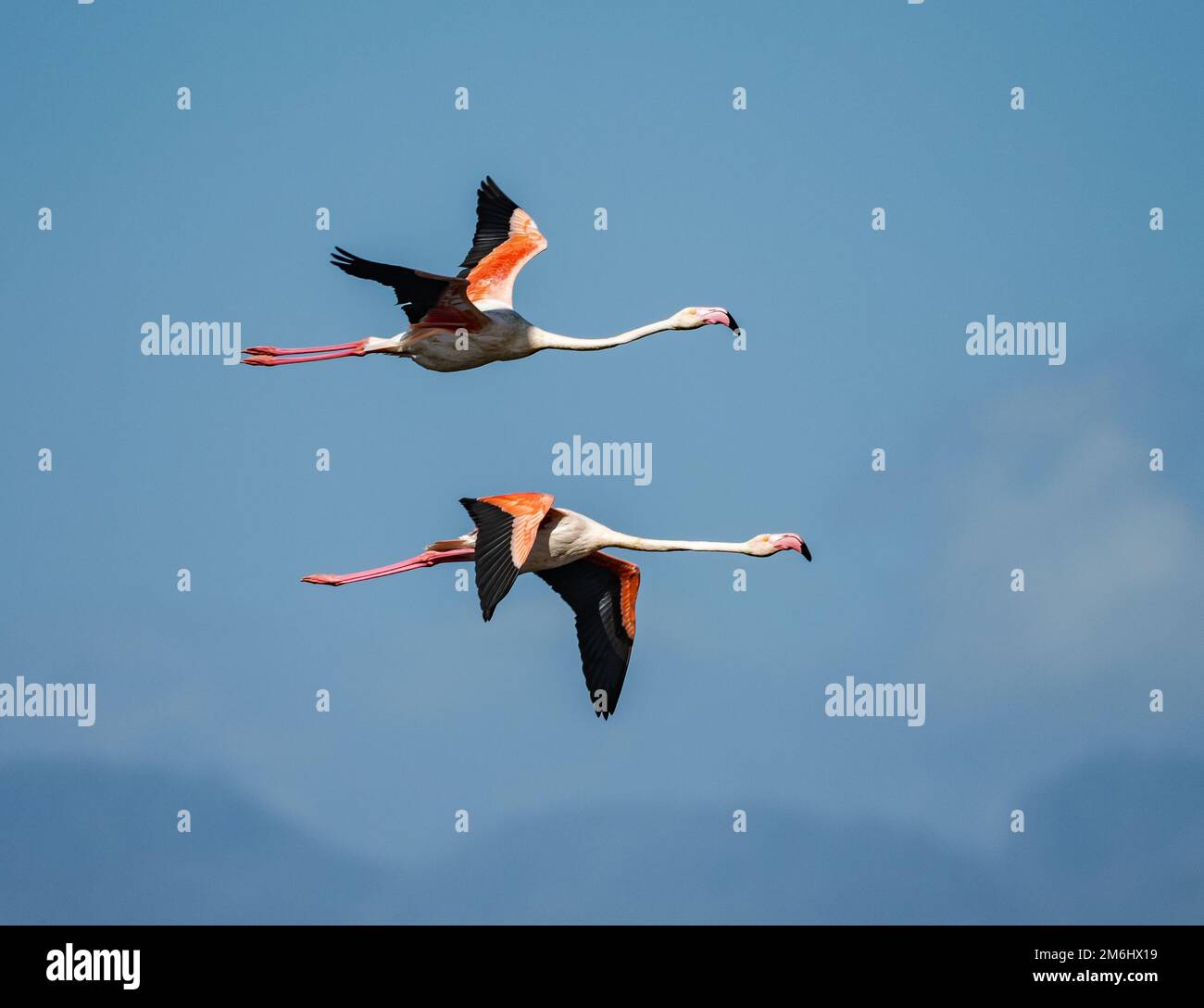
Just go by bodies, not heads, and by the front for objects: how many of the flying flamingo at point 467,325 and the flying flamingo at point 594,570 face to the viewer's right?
2

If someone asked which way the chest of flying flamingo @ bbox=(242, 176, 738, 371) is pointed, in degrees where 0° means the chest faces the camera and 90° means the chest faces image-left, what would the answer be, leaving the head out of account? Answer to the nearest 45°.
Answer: approximately 270°

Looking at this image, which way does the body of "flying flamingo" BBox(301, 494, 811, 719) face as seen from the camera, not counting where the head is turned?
to the viewer's right
